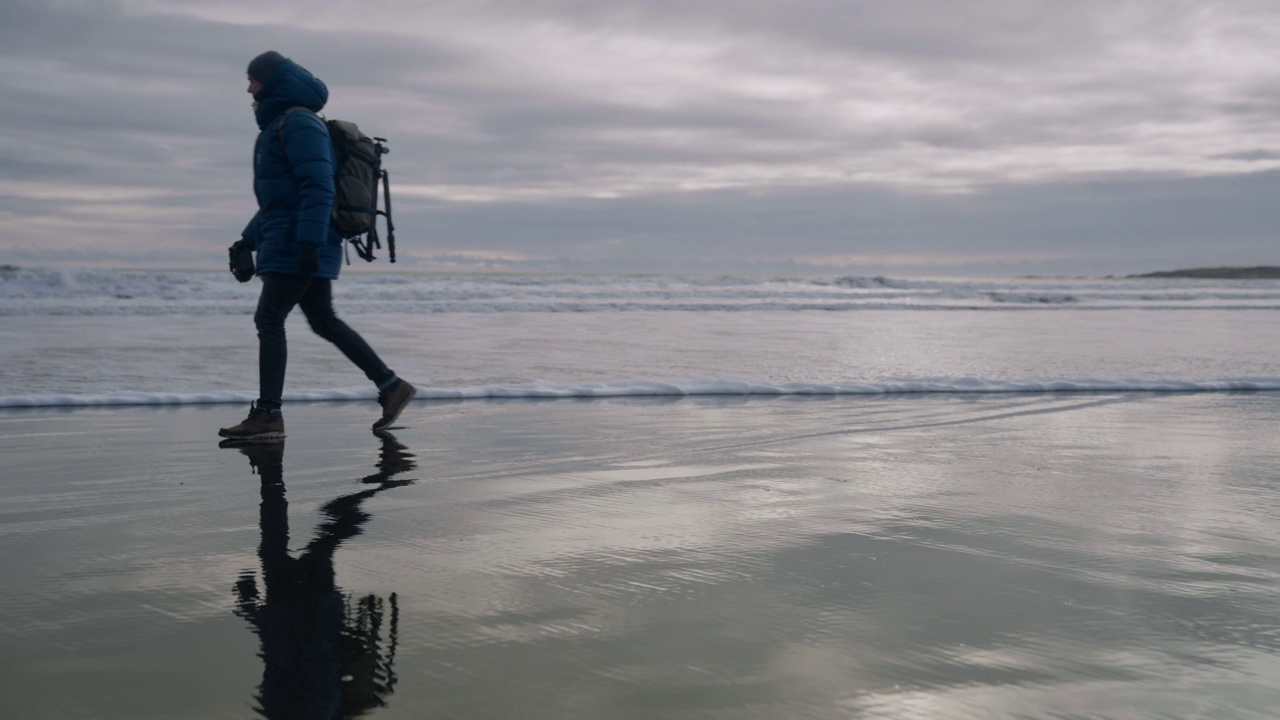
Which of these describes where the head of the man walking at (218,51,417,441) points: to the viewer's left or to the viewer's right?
to the viewer's left

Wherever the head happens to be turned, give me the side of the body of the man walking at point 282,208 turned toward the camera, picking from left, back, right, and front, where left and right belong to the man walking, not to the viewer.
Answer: left
